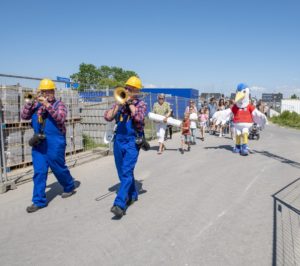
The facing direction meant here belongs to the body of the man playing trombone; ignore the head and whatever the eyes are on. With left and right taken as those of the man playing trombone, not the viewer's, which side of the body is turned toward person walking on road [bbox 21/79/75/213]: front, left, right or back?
right

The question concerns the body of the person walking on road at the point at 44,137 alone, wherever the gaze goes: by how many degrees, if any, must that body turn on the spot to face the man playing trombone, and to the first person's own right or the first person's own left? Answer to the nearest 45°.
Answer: approximately 90° to the first person's own left

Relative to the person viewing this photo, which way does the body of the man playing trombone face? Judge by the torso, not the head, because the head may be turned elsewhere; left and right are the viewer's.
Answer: facing the viewer and to the left of the viewer

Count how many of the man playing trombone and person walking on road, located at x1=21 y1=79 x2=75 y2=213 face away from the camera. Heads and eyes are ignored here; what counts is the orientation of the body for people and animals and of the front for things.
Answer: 0

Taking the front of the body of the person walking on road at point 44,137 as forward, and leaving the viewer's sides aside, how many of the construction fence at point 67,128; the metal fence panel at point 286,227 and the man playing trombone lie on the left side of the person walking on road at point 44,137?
2

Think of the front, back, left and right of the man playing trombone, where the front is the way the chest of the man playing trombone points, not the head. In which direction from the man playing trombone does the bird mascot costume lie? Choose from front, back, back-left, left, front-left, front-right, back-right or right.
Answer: back

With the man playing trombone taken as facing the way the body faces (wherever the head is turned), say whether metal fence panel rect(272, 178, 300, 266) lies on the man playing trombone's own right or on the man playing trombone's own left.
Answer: on the man playing trombone's own left

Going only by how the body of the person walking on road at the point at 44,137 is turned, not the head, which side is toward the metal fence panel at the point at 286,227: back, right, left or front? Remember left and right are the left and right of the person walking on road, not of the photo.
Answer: left
